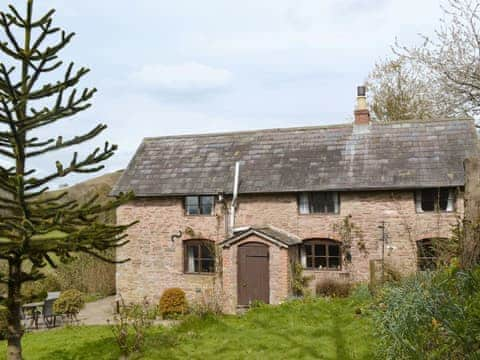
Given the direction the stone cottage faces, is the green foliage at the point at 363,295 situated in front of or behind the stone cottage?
in front

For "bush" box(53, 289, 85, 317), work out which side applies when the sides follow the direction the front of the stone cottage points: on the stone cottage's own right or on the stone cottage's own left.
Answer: on the stone cottage's own right

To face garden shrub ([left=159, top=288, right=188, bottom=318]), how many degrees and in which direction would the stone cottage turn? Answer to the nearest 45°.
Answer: approximately 90° to its right

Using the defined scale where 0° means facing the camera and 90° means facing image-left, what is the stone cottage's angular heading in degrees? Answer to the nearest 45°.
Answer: approximately 0°
